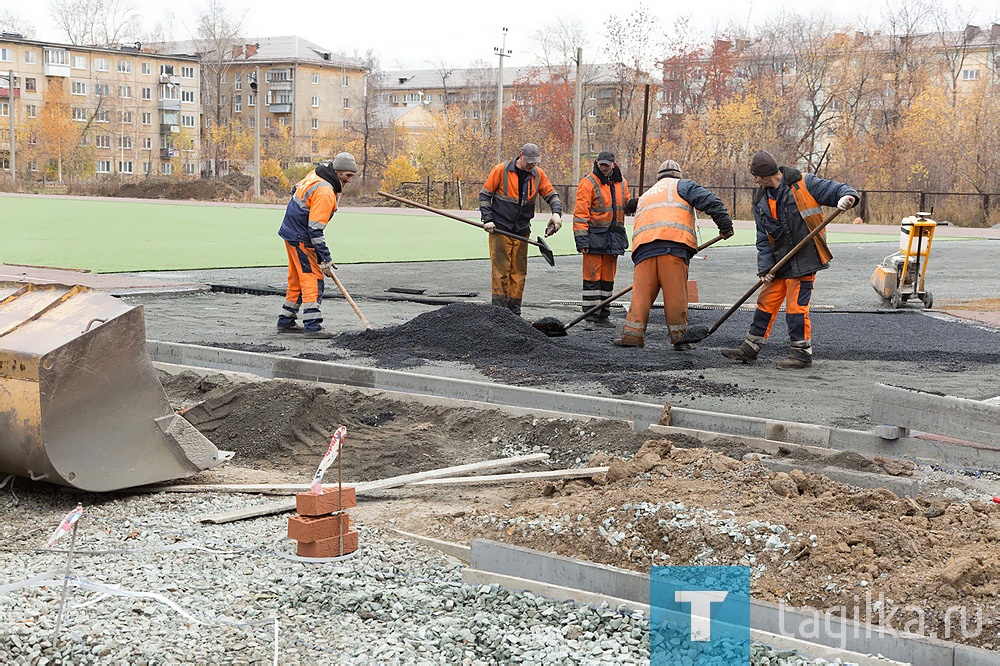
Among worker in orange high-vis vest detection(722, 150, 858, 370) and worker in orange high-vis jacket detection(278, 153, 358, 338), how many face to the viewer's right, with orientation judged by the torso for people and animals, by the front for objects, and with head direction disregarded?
1

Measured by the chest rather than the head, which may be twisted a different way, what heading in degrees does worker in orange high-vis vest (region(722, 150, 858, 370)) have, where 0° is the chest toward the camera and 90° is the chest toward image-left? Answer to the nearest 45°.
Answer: approximately 45°

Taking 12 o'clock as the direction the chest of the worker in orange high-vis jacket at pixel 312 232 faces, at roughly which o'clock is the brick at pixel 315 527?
The brick is roughly at 3 o'clock from the worker in orange high-vis jacket.

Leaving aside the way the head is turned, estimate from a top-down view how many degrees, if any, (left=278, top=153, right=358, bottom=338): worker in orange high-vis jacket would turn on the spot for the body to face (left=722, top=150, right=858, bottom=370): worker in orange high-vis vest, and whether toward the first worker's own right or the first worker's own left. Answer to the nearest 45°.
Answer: approximately 45° to the first worker's own right

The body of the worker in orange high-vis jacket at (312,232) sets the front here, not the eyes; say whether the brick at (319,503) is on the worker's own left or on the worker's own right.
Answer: on the worker's own right

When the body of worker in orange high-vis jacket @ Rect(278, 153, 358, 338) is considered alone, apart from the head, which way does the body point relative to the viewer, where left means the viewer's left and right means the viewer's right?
facing to the right of the viewer

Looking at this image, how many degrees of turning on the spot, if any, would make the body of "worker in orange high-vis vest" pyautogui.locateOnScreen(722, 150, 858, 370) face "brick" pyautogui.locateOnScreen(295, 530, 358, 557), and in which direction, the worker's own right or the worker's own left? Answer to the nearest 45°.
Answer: approximately 45° to the worker's own left

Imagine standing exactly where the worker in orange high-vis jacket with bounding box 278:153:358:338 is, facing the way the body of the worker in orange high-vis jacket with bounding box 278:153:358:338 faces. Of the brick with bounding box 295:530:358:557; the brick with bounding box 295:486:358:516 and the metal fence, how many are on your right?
2

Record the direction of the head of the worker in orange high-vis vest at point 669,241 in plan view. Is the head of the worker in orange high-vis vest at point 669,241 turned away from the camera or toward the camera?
away from the camera

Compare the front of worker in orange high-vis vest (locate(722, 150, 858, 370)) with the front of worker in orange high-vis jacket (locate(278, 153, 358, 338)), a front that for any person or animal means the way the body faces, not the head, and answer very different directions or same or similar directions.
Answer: very different directions

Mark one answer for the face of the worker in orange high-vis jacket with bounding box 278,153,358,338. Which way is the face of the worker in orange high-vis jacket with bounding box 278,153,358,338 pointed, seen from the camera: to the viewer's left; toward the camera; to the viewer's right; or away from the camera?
to the viewer's right
